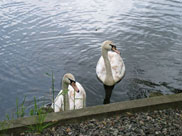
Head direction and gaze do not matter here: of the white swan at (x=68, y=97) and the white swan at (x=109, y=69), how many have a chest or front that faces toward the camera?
2

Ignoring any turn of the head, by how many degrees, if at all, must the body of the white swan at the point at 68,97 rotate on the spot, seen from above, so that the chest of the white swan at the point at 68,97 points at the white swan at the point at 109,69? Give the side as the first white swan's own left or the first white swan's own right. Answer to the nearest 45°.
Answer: approximately 135° to the first white swan's own left

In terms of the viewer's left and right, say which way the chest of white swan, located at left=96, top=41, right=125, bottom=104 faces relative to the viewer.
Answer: facing the viewer

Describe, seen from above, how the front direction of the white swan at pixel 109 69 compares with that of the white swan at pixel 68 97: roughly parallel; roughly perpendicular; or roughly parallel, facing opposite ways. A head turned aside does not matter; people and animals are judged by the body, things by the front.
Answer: roughly parallel

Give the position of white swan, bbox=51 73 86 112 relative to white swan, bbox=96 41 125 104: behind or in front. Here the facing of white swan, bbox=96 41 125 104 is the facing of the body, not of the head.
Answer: in front
